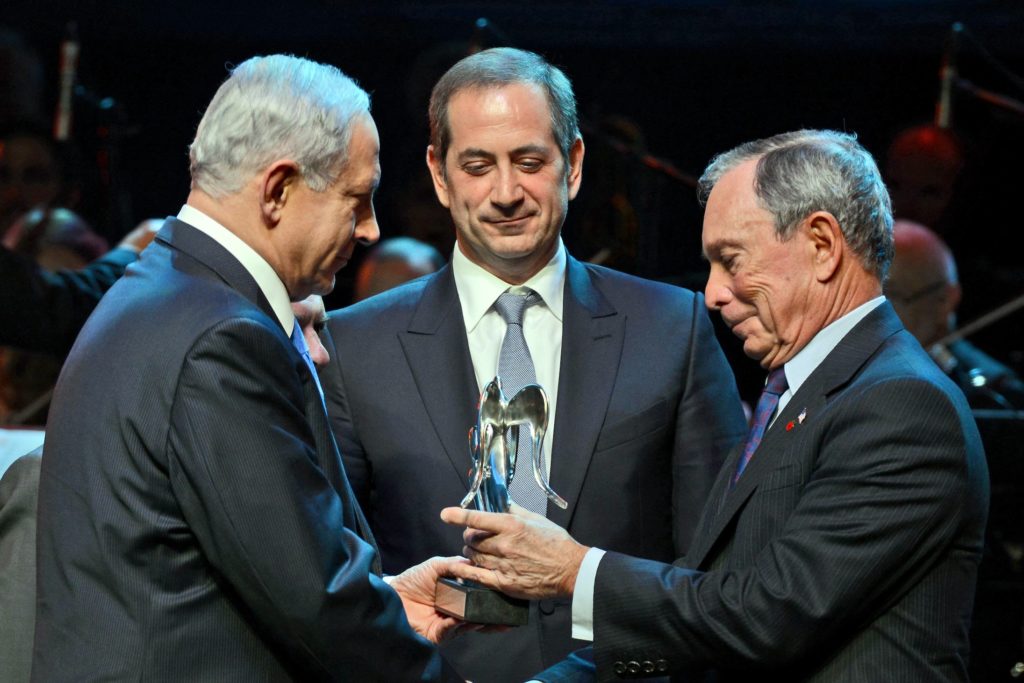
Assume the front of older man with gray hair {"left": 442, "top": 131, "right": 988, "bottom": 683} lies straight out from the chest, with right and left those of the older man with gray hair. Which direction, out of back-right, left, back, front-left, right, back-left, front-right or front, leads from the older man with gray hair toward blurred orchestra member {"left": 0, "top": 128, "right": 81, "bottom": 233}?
front-right

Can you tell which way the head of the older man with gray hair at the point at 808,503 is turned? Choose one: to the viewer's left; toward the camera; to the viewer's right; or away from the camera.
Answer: to the viewer's left

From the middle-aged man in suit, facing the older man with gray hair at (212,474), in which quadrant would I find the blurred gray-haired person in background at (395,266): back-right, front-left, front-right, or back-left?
back-right

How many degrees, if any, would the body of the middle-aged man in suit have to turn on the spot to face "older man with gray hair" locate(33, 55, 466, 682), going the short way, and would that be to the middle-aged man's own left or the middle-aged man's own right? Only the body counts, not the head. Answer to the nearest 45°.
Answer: approximately 45° to the middle-aged man's own right

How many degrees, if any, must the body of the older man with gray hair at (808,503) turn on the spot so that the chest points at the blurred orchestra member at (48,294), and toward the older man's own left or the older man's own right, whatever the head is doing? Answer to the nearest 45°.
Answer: approximately 45° to the older man's own right

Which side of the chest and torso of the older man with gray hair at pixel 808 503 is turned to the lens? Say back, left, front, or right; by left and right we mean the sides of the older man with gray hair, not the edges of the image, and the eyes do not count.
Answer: left

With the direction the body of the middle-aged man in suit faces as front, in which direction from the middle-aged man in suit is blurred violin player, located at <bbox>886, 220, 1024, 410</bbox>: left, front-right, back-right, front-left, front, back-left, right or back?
back-left

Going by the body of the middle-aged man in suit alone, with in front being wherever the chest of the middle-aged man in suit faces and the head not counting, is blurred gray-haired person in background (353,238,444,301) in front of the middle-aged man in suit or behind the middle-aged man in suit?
behind

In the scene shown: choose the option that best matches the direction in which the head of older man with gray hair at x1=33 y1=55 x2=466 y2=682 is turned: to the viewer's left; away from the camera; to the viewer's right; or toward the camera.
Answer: to the viewer's right

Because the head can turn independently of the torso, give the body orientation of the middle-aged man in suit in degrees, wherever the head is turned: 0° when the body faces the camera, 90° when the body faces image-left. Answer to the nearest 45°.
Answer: approximately 0°

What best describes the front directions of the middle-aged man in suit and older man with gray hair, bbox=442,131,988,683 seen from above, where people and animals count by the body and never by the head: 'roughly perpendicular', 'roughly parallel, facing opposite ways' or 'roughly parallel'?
roughly perpendicular

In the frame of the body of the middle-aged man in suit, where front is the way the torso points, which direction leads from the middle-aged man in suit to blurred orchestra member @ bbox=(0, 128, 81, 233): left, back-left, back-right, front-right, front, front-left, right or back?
back-right

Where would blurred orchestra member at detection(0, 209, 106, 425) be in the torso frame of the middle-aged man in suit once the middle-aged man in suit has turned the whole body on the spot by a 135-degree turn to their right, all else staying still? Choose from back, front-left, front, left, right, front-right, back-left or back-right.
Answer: front
